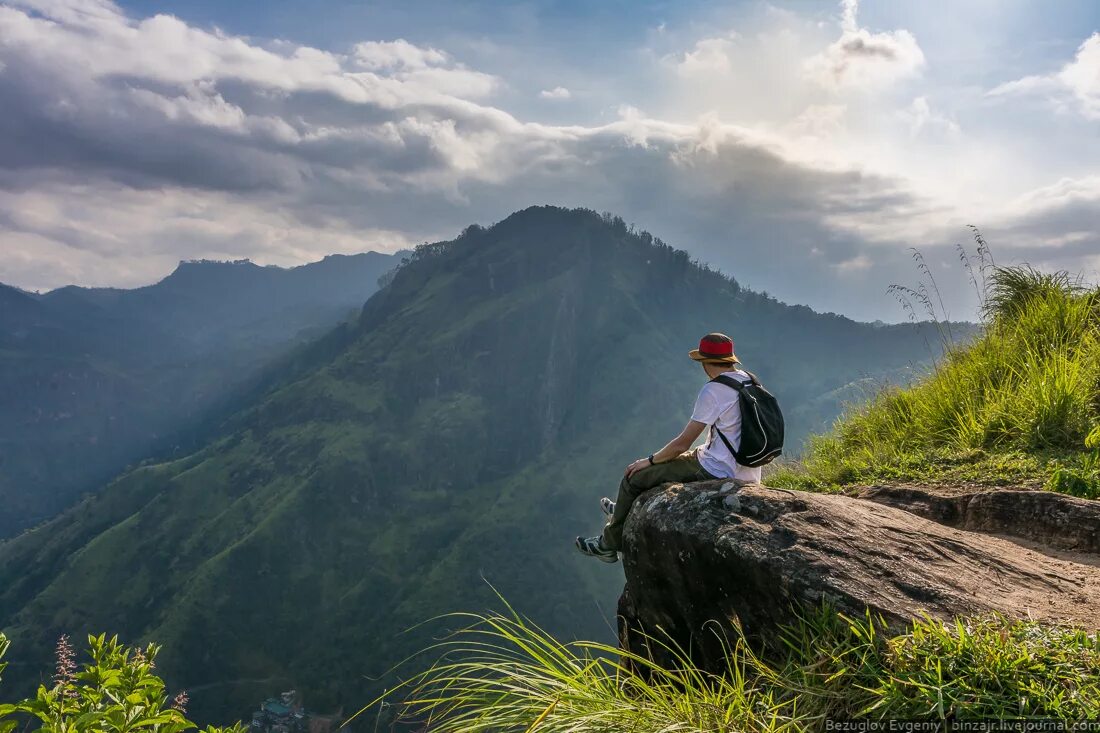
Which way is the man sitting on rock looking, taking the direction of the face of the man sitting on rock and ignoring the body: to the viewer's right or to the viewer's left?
to the viewer's left

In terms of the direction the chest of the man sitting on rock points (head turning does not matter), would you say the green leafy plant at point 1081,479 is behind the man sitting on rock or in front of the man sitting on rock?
behind

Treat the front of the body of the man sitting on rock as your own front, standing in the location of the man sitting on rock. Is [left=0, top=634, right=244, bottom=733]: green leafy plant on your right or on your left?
on your left

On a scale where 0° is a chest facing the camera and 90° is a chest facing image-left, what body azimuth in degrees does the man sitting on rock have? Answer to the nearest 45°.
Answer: approximately 90°

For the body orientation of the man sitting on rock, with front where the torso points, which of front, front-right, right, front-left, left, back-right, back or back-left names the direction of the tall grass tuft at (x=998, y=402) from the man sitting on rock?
back-right

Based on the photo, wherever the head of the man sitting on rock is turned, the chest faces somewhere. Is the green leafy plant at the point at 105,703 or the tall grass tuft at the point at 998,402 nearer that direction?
the green leafy plant
